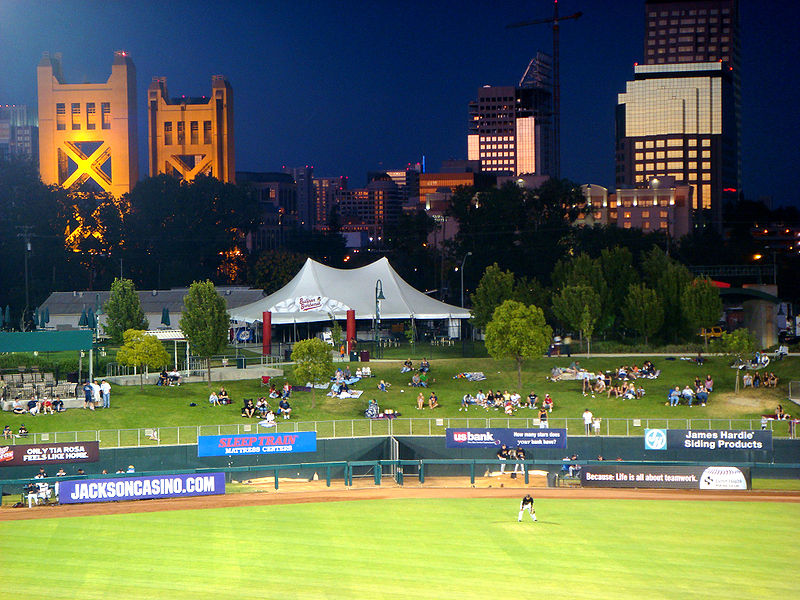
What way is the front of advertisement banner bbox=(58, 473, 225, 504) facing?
toward the camera

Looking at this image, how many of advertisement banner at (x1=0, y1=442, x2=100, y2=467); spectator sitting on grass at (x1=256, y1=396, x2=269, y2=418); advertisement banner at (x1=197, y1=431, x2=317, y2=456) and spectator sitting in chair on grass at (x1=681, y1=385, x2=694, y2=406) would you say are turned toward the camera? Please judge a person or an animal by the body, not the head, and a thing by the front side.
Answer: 4

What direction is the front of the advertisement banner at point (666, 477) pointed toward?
toward the camera

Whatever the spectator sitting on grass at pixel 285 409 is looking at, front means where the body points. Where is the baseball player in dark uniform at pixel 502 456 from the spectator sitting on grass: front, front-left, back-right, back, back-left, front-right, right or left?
front-left

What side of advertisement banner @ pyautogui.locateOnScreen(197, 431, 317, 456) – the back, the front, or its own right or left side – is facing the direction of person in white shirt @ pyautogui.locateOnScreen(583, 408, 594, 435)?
left

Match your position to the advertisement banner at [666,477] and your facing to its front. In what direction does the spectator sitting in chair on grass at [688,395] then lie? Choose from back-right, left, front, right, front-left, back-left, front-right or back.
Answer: back

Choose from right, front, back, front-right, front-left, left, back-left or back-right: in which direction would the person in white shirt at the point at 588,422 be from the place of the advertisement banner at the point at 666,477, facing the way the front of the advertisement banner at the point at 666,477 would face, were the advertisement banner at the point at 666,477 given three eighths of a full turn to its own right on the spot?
front

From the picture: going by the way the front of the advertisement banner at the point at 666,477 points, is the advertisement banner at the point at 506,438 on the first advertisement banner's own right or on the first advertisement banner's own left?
on the first advertisement banner's own right

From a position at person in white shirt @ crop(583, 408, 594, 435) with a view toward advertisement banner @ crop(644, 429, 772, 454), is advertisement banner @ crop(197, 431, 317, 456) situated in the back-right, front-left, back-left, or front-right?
back-right

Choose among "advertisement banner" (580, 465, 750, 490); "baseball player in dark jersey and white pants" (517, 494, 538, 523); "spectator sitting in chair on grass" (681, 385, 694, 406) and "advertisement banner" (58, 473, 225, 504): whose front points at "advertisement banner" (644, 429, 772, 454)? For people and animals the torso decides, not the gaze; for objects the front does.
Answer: the spectator sitting in chair on grass

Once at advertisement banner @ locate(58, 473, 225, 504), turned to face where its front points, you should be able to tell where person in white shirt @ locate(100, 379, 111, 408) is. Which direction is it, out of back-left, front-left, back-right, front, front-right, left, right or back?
back

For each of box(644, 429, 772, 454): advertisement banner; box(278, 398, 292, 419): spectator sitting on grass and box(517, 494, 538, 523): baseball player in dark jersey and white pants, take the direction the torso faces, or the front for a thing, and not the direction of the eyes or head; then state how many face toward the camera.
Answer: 3
